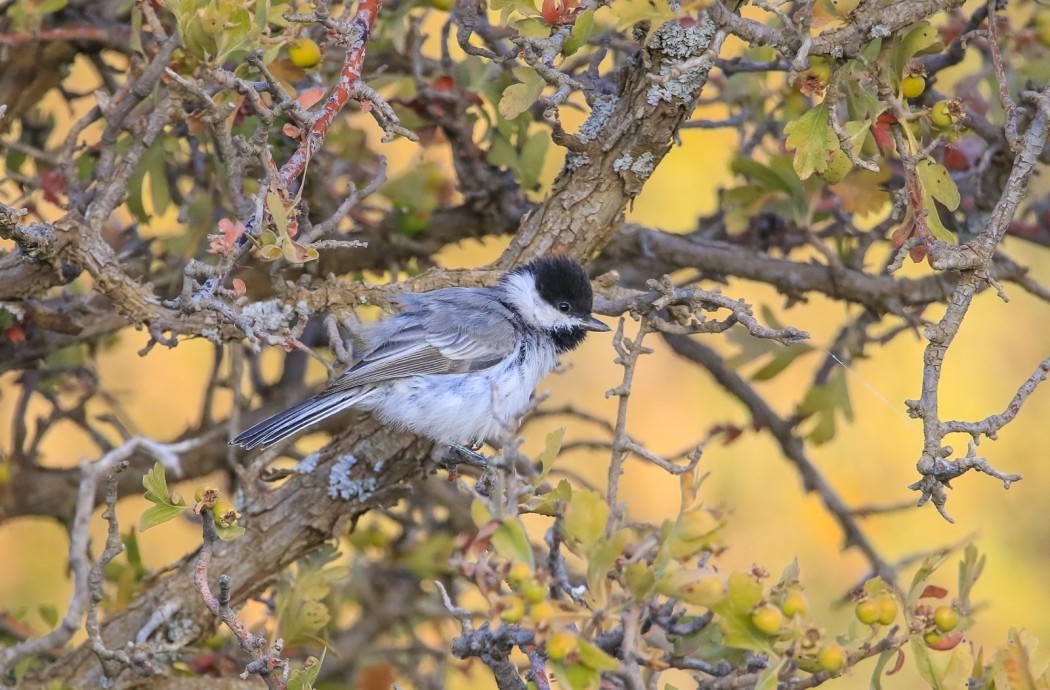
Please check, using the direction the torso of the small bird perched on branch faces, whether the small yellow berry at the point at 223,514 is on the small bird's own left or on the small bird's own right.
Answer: on the small bird's own right

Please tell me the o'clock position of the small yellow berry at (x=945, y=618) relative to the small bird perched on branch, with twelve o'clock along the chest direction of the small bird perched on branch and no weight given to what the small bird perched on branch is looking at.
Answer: The small yellow berry is roughly at 2 o'clock from the small bird perched on branch.

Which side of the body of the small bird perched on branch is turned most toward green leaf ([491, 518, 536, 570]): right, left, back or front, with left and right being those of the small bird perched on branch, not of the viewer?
right

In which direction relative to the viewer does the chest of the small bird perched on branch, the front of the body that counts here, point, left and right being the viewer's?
facing to the right of the viewer

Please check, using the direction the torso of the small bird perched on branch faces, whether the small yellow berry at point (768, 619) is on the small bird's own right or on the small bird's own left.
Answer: on the small bird's own right
